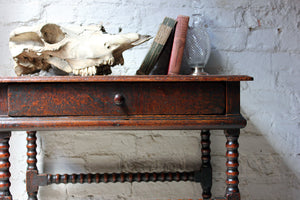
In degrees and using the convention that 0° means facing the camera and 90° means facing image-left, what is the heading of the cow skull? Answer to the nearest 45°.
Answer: approximately 270°
